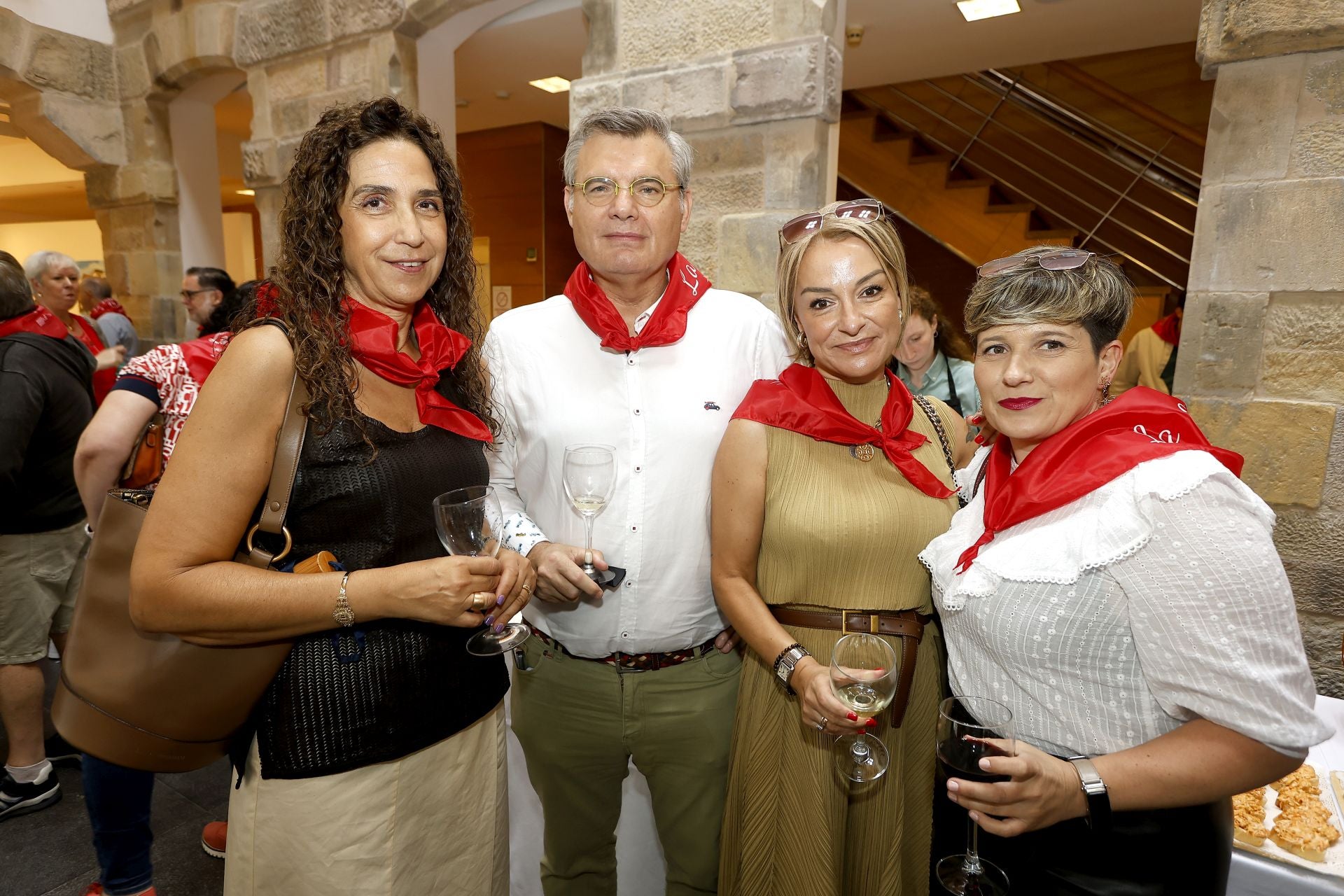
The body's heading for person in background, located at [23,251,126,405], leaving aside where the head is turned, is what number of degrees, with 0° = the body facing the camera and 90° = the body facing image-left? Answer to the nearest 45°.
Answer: approximately 315°

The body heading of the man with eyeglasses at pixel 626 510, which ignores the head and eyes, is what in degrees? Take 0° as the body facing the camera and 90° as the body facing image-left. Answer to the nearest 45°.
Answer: approximately 0°

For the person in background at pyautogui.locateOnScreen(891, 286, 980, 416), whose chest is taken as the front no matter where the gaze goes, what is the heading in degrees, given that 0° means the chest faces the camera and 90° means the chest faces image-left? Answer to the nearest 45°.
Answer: approximately 45°

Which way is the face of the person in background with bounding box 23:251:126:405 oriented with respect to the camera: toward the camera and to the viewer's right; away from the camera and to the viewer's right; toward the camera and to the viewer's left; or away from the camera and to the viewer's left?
toward the camera and to the viewer's right

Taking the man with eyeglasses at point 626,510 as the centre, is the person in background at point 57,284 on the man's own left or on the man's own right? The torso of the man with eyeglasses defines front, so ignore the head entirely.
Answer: on the man's own right

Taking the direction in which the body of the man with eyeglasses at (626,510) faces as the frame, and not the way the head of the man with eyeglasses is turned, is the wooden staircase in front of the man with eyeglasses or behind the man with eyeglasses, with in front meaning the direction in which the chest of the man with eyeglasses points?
behind

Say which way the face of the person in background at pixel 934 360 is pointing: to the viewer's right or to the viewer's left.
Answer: to the viewer's left
